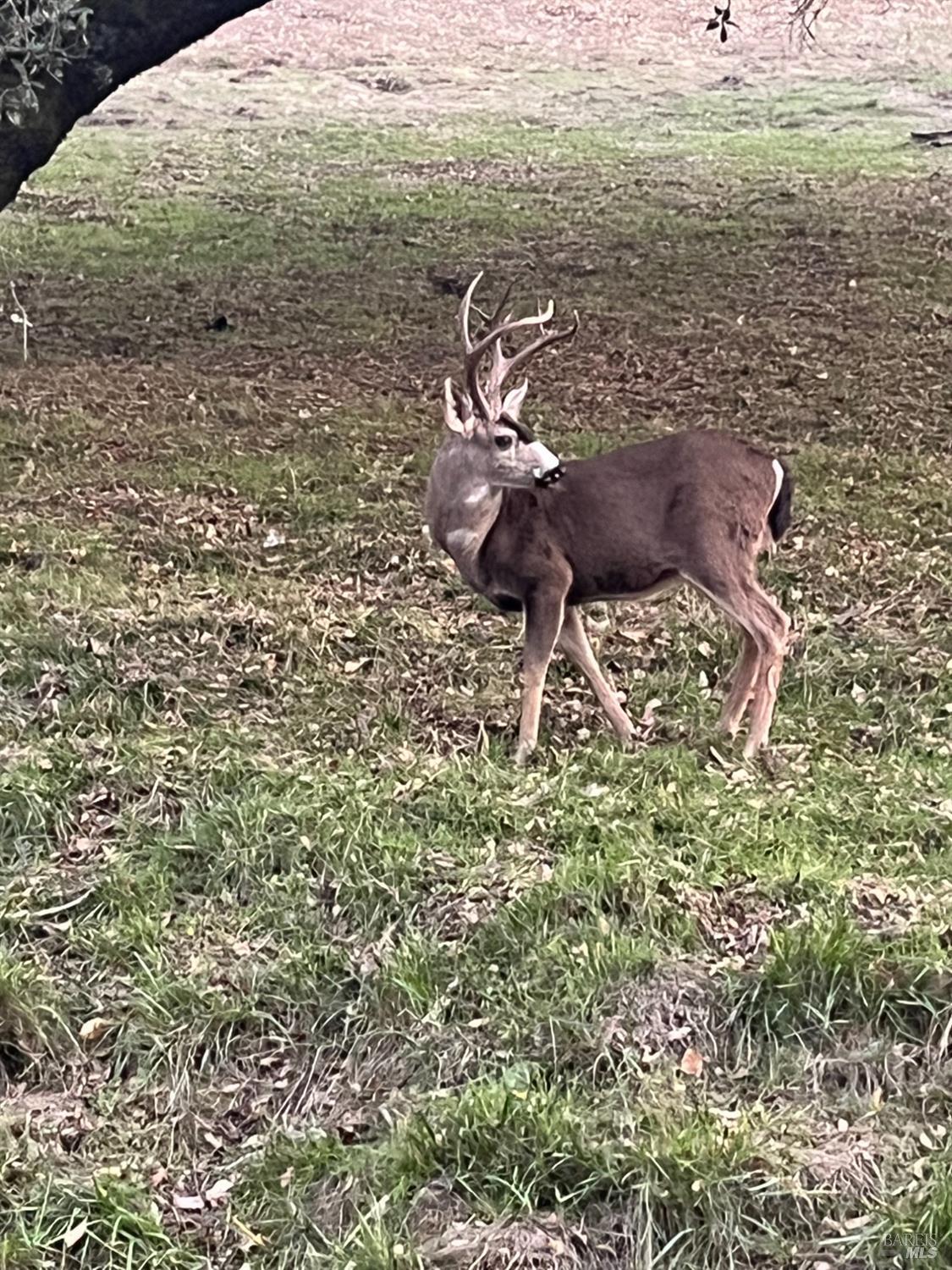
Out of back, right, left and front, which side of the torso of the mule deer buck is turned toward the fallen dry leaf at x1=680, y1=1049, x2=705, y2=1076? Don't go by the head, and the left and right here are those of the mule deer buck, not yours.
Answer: left

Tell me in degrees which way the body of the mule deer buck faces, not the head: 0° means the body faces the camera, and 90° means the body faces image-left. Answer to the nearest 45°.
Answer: approximately 90°

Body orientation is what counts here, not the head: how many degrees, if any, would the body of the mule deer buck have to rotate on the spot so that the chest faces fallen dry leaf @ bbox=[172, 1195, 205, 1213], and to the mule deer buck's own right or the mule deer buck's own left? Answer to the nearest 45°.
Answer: approximately 90° to the mule deer buck's own left

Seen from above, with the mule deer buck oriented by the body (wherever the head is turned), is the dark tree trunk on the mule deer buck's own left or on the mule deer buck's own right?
on the mule deer buck's own right

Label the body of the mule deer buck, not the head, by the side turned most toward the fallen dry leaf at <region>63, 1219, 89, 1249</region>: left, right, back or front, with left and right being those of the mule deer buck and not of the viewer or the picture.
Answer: left

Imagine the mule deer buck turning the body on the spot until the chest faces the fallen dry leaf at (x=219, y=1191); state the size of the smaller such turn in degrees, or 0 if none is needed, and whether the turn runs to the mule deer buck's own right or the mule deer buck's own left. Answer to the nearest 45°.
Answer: approximately 90° to the mule deer buck's own left

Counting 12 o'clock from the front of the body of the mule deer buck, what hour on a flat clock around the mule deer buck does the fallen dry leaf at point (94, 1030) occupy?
The fallen dry leaf is roughly at 10 o'clock from the mule deer buck.

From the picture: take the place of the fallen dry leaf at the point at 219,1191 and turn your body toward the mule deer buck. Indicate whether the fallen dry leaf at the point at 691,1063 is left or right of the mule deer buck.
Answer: right
